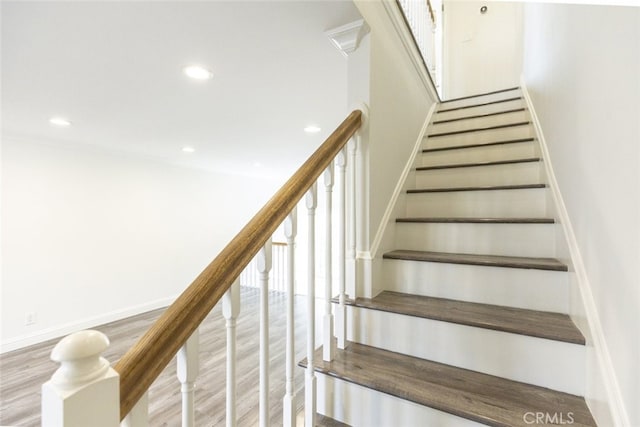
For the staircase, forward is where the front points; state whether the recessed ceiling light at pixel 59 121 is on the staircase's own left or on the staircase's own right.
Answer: on the staircase's own right

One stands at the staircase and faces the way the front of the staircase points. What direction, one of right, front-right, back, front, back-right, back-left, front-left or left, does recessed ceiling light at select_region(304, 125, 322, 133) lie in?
back-right

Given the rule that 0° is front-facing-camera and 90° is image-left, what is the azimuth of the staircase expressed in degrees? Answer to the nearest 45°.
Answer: approximately 0°
